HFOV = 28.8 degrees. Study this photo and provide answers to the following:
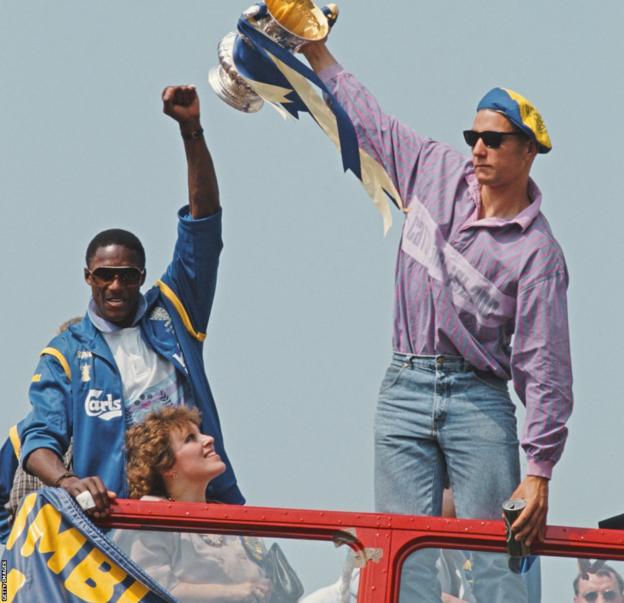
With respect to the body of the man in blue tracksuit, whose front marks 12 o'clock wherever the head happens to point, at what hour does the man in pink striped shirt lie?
The man in pink striped shirt is roughly at 10 o'clock from the man in blue tracksuit.

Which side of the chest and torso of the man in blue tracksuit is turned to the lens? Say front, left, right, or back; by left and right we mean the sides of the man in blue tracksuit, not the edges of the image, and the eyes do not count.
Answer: front

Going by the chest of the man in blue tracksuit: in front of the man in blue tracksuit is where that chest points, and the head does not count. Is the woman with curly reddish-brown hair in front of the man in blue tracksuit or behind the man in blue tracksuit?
in front
